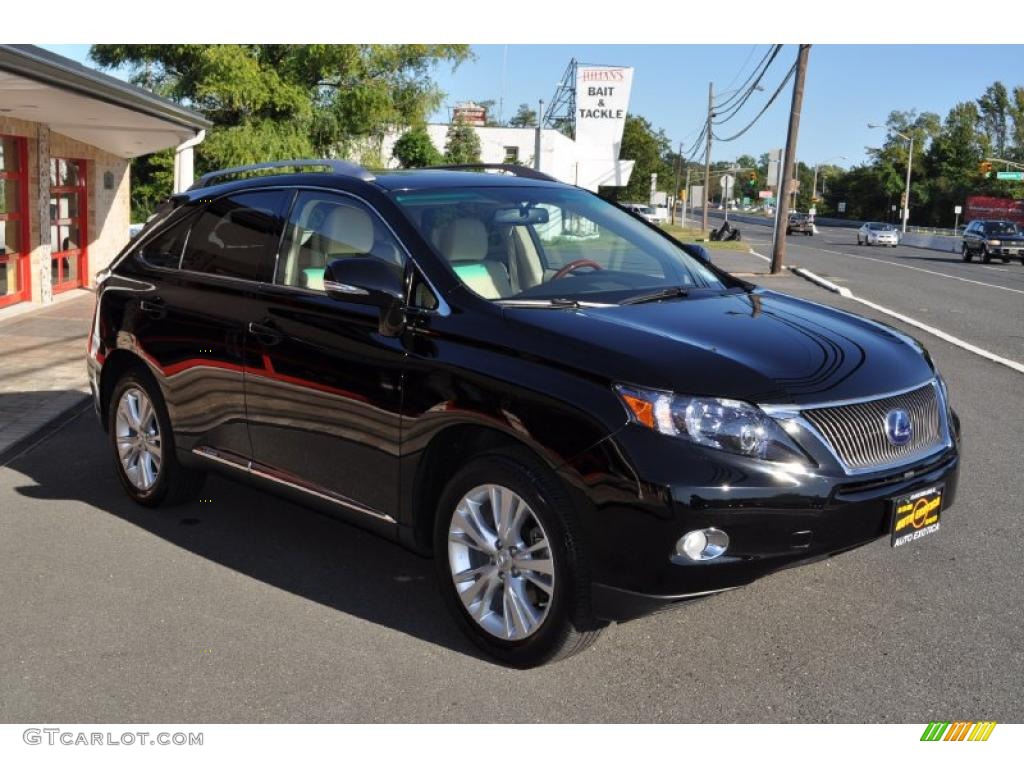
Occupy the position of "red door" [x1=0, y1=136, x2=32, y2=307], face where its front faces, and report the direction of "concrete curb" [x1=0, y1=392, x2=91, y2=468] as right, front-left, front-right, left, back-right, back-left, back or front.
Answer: front-right

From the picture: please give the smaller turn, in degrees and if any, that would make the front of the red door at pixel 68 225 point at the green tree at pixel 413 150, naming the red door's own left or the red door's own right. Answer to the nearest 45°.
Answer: approximately 90° to the red door's own left

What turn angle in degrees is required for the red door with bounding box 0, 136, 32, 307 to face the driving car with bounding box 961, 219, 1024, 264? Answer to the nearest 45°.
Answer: approximately 90° to its left

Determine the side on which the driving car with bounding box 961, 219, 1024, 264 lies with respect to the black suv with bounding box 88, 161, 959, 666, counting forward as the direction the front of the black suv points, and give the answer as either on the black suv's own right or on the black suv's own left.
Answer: on the black suv's own left

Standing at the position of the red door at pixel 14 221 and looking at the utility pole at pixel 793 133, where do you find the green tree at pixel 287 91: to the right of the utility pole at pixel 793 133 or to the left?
left

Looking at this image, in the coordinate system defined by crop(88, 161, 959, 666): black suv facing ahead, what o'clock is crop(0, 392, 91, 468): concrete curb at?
The concrete curb is roughly at 6 o'clock from the black suv.

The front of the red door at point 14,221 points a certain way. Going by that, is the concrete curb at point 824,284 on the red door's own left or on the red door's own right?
on the red door's own left

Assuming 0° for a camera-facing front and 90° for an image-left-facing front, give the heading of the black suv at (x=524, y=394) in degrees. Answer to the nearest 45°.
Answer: approximately 315°

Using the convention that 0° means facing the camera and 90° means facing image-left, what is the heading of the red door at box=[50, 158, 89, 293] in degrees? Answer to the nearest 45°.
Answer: approximately 315°

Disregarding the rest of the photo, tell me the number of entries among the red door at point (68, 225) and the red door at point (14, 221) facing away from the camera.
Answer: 0

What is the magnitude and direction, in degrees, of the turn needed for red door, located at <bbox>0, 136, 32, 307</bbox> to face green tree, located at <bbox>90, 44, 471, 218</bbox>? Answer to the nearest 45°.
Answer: approximately 90° to its left
